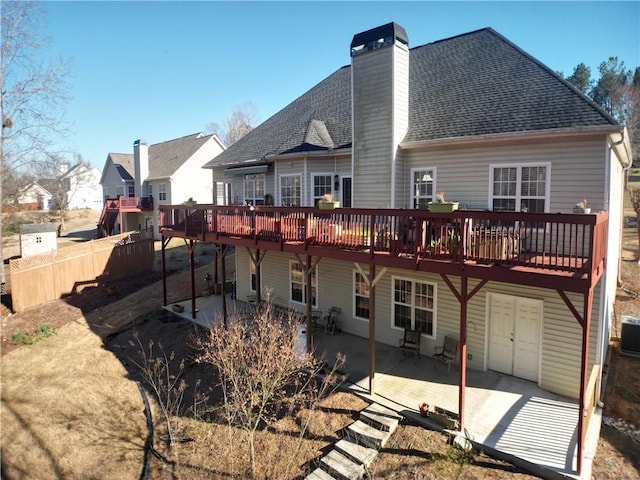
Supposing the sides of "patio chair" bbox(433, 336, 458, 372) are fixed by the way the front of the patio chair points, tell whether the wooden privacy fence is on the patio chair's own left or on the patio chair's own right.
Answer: on the patio chair's own right

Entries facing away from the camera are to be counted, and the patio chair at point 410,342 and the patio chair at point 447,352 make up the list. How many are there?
0

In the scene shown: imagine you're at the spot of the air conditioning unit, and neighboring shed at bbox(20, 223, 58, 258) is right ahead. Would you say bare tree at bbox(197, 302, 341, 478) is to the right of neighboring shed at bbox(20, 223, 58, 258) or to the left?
left

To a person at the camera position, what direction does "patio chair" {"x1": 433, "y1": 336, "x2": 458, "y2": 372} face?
facing the viewer and to the left of the viewer

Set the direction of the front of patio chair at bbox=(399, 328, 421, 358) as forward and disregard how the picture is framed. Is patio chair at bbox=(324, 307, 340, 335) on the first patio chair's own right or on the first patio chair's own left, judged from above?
on the first patio chair's own right

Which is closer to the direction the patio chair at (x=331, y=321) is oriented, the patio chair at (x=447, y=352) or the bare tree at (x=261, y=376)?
the bare tree

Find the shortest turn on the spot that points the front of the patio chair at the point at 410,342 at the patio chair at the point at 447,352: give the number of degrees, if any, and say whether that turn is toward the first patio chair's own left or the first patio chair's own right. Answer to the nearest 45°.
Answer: approximately 90° to the first patio chair's own left

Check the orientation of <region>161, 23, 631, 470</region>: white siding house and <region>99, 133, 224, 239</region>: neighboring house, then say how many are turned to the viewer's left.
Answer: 0

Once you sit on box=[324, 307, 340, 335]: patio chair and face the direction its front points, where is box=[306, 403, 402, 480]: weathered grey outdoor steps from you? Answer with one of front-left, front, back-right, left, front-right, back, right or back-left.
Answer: front-left
